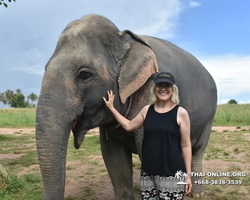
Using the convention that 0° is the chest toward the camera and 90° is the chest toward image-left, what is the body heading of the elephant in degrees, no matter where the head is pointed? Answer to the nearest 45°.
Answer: approximately 45°
